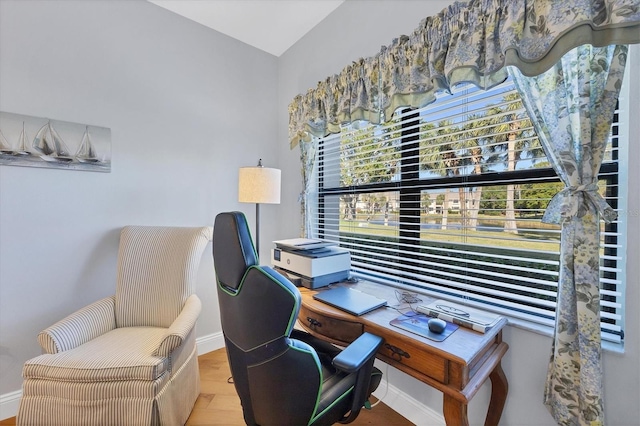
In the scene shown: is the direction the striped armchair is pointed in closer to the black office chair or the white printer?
the black office chair

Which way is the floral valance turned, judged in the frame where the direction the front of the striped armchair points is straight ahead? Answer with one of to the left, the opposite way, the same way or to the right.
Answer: to the right

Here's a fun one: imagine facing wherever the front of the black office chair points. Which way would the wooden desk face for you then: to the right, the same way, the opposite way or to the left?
the opposite way

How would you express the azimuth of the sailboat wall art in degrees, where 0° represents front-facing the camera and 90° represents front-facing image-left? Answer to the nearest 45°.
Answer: approximately 315°

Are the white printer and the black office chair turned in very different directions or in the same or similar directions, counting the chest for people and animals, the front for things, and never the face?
very different directions

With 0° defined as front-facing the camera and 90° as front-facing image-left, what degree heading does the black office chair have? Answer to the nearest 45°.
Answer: approximately 225°

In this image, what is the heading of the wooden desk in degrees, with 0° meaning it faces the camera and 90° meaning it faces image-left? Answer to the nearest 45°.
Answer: approximately 45°

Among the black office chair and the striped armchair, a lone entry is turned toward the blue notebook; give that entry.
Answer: the black office chair
